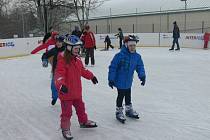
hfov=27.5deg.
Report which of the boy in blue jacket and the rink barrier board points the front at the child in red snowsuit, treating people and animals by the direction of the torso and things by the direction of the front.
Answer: the rink barrier board

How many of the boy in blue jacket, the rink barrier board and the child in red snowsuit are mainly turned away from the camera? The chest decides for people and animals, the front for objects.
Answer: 0

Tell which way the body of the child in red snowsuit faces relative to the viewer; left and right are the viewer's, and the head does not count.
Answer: facing the viewer and to the right of the viewer

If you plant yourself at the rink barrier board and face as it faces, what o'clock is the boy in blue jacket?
The boy in blue jacket is roughly at 12 o'clock from the rink barrier board.

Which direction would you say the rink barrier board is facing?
toward the camera

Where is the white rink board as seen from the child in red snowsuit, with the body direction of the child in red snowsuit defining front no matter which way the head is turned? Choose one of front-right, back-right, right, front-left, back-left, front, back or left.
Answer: back-left

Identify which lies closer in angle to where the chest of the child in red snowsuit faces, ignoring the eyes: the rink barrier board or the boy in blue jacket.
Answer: the boy in blue jacket

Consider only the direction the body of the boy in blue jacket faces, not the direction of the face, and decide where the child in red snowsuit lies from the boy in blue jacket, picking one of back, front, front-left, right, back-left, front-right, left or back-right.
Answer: right

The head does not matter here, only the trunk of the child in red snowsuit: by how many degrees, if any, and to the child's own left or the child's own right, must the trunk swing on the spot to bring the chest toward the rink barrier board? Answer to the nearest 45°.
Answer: approximately 135° to the child's own left

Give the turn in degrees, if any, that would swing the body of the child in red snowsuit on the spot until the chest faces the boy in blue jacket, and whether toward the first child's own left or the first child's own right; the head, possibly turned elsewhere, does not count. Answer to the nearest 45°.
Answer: approximately 90° to the first child's own left

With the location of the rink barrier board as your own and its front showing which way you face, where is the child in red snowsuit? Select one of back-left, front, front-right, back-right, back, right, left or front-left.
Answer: front
